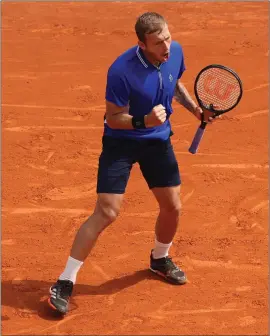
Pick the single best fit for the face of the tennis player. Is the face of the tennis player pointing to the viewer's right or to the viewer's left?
to the viewer's right

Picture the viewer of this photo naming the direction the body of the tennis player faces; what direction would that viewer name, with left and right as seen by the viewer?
facing the viewer and to the right of the viewer
